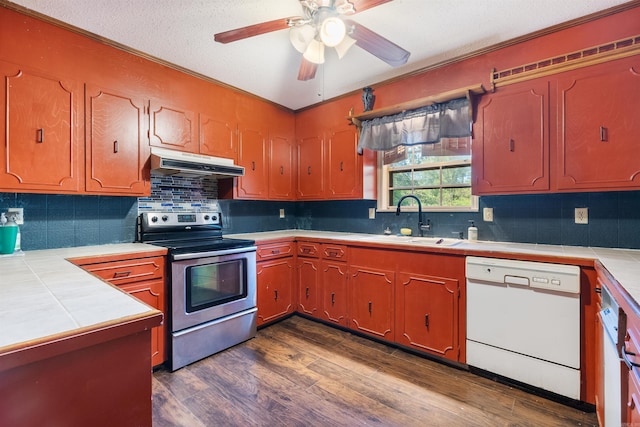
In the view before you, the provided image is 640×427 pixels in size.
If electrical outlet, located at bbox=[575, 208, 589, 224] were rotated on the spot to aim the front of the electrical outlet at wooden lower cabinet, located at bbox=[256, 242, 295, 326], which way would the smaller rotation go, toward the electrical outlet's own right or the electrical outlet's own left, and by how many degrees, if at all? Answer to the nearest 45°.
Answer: approximately 90° to the electrical outlet's own right

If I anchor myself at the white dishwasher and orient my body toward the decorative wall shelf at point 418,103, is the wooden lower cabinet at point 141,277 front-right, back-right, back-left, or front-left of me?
front-left

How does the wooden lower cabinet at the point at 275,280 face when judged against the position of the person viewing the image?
facing the viewer and to the right of the viewer

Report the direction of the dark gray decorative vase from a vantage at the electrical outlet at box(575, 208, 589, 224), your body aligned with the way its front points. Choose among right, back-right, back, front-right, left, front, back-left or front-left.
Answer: right

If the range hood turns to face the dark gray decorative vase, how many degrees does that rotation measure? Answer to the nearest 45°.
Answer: approximately 45° to its left

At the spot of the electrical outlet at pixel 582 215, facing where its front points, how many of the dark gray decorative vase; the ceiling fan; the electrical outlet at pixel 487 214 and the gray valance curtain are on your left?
0

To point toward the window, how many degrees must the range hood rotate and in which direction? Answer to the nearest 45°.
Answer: approximately 45° to its left

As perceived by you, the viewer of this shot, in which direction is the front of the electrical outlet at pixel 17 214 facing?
facing the viewer

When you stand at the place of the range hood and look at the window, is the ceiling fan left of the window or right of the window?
right

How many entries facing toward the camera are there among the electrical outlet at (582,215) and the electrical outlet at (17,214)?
2

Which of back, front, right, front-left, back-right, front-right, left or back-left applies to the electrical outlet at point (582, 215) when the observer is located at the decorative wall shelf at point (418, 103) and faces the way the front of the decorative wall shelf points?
back-left

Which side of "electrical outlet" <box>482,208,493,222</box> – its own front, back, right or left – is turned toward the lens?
front

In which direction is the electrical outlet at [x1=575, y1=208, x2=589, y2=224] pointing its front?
toward the camera

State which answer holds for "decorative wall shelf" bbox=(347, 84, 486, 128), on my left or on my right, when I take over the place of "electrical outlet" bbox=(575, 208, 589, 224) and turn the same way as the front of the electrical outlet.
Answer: on my right

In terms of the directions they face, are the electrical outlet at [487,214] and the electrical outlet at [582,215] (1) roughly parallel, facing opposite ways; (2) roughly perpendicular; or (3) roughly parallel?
roughly parallel

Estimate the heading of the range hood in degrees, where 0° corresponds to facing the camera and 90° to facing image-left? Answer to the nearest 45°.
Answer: approximately 315°

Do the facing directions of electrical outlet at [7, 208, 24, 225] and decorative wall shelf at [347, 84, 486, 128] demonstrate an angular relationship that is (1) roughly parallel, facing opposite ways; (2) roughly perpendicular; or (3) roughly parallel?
roughly perpendicular
